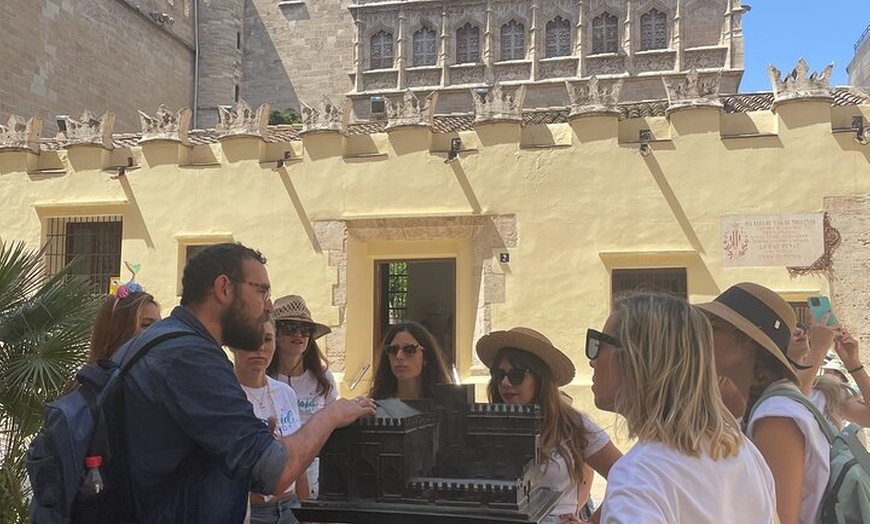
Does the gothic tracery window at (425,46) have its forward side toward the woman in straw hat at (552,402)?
yes

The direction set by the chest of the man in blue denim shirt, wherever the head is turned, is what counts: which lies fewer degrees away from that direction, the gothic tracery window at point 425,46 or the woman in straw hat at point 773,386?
the woman in straw hat

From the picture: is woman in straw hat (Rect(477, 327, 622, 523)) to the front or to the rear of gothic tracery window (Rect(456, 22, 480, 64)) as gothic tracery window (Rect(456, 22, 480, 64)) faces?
to the front

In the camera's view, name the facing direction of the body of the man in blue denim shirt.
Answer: to the viewer's right

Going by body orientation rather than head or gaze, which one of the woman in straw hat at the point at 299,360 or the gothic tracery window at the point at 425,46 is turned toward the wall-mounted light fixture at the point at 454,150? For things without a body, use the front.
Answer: the gothic tracery window

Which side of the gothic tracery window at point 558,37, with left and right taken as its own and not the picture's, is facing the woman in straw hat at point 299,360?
front

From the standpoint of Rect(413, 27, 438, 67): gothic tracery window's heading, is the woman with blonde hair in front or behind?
in front

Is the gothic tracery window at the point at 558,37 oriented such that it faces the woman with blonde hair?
yes

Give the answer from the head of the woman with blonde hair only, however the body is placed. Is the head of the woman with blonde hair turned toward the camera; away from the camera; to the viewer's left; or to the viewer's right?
to the viewer's left

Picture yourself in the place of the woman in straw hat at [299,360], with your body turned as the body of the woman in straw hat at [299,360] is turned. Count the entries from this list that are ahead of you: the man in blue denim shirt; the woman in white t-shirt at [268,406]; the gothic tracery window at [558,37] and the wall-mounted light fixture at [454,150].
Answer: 2

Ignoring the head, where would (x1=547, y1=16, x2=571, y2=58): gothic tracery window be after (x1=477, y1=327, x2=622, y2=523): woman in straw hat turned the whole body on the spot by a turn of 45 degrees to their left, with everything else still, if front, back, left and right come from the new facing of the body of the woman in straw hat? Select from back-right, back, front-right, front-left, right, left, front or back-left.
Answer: back

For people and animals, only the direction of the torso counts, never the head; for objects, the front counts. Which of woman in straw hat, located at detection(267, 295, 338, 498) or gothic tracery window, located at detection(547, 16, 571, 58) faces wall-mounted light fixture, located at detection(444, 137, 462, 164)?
the gothic tracery window

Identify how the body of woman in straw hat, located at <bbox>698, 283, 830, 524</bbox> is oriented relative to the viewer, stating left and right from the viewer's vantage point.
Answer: facing to the left of the viewer
